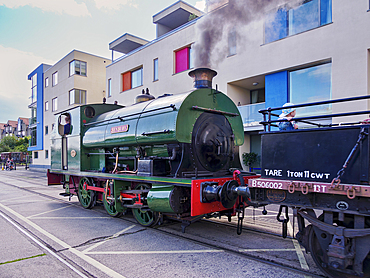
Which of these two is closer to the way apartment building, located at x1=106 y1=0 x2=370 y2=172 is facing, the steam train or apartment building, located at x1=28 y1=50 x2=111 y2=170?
the steam train

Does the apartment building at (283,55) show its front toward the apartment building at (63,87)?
no

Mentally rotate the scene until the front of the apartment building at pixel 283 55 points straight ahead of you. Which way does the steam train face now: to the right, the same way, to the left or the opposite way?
to the left

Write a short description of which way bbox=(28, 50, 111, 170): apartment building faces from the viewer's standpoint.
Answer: facing the viewer and to the left of the viewer

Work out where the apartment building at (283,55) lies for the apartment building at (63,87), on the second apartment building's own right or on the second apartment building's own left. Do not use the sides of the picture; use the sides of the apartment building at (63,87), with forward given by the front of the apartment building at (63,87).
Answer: on the second apartment building's own left

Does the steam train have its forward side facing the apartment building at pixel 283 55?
no

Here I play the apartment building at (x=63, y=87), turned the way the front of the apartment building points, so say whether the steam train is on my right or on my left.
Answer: on my left

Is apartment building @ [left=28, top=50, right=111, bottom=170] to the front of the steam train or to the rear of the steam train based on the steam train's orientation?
to the rear

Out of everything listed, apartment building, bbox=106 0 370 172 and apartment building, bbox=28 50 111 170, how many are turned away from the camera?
0

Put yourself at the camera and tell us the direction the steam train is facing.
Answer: facing the viewer and to the right of the viewer
